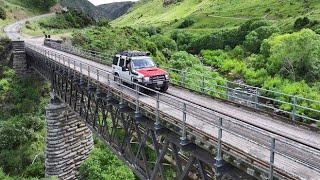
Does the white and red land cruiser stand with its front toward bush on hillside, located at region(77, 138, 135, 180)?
no

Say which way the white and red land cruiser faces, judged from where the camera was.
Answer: facing the viewer and to the right of the viewer
